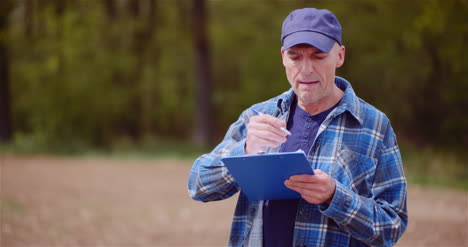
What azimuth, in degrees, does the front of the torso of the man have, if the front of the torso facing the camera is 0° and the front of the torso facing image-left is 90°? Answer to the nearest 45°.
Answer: approximately 45°
